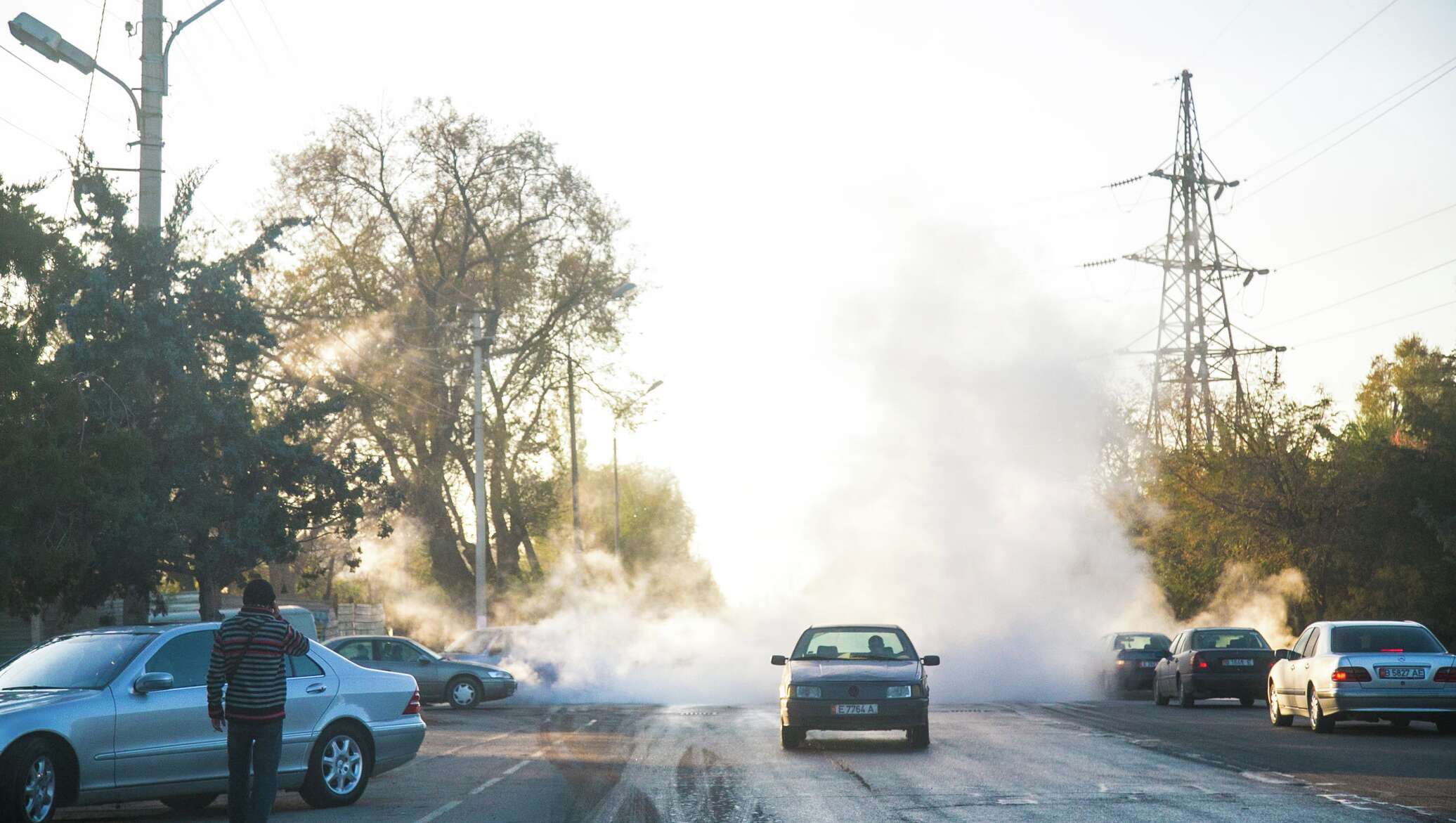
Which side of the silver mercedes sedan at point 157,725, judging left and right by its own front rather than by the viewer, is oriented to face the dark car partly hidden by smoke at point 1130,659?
back

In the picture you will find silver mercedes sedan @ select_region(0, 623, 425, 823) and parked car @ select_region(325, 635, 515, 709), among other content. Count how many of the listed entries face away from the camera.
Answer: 0

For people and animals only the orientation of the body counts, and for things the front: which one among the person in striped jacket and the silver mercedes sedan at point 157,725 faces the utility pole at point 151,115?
the person in striped jacket

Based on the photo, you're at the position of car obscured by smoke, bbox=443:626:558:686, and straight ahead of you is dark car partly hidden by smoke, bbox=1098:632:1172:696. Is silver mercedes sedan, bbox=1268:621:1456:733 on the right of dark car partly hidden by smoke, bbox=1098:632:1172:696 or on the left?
right

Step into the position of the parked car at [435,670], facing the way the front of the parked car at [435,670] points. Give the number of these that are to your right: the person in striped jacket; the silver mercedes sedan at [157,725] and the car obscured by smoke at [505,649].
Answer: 2

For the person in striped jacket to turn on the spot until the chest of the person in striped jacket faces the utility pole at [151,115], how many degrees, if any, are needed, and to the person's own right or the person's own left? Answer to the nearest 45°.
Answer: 0° — they already face it

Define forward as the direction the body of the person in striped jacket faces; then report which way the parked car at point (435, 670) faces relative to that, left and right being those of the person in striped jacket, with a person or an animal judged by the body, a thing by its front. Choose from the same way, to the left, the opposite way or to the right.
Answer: to the right

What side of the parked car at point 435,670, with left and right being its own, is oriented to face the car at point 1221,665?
front

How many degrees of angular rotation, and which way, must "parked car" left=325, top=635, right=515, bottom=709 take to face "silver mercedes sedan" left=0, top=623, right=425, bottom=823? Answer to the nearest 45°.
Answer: approximately 90° to its right

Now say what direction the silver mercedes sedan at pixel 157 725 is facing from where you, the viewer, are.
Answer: facing the viewer and to the left of the viewer

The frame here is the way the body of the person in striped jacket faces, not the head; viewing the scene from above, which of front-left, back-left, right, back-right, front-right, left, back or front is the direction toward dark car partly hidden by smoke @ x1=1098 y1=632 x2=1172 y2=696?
front-right

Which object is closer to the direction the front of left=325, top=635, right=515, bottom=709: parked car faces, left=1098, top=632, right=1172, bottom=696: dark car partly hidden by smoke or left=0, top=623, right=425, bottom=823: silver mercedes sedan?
the dark car partly hidden by smoke

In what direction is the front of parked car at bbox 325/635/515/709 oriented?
to the viewer's right

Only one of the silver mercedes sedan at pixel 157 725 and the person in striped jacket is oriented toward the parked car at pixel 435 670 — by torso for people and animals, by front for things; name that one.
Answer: the person in striped jacket

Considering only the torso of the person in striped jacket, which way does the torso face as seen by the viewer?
away from the camera

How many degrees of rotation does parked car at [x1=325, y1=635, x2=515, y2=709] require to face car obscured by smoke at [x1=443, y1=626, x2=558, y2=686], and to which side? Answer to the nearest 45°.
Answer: approximately 90° to its left
